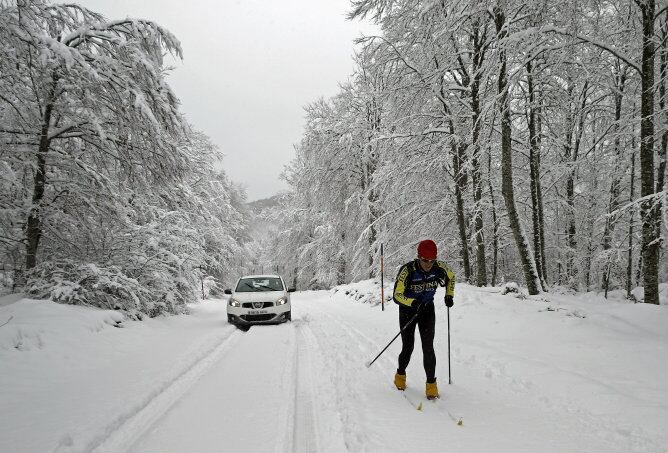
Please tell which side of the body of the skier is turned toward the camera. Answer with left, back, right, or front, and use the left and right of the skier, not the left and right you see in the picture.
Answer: front

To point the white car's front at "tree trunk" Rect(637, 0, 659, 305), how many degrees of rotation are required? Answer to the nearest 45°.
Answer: approximately 45° to its left

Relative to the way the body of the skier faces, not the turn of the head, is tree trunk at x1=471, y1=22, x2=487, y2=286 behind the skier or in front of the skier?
behind

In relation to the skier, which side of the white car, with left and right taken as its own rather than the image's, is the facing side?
front

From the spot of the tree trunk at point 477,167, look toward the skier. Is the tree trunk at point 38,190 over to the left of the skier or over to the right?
right

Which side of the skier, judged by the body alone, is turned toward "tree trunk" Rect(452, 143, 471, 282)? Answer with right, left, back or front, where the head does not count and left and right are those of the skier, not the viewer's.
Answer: back

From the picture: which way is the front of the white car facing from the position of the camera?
facing the viewer

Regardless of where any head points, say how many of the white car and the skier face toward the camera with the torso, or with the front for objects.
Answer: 2

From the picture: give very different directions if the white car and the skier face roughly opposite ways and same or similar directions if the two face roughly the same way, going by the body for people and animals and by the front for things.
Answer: same or similar directions
